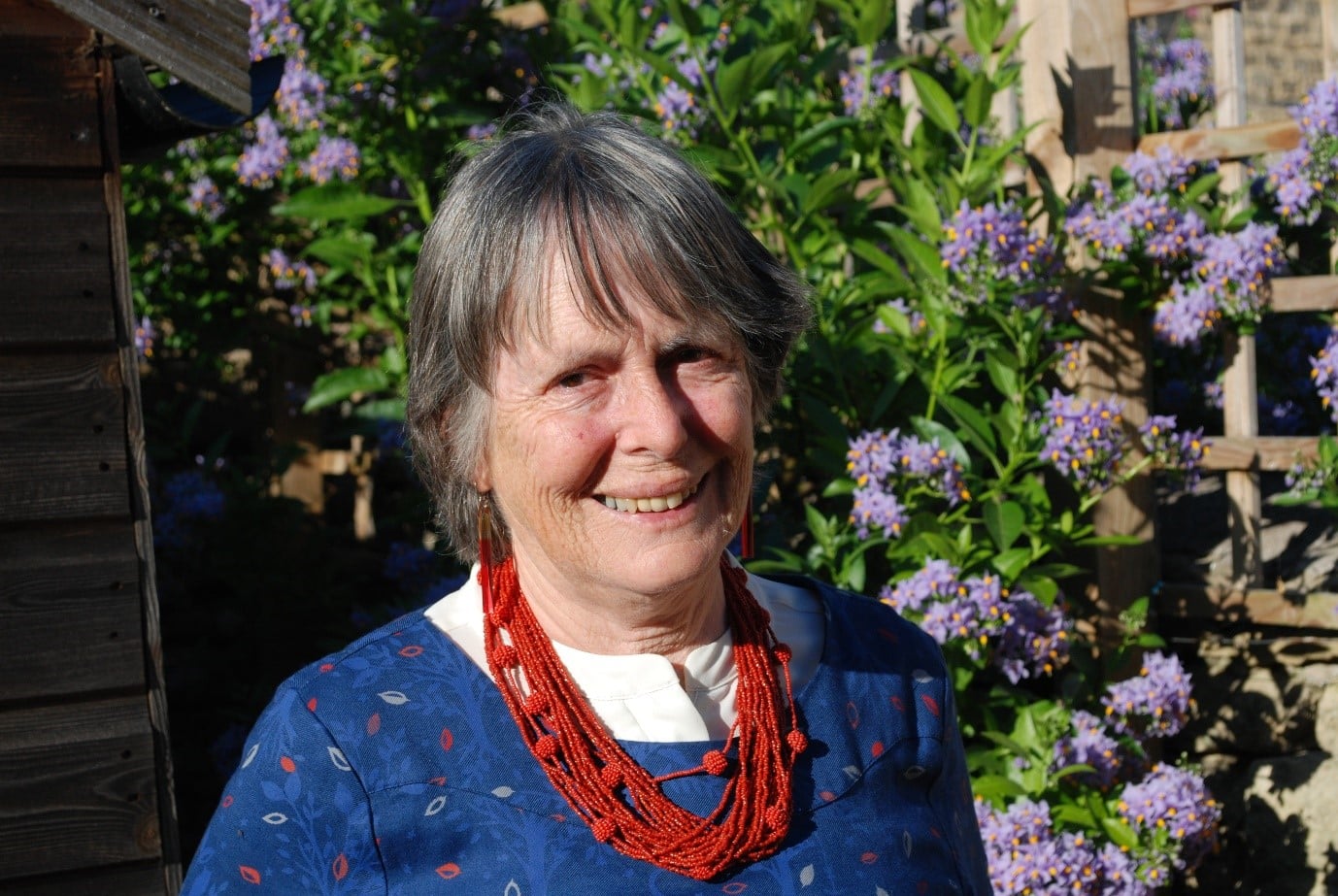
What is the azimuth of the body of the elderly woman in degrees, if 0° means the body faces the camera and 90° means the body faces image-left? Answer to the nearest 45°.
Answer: approximately 315°

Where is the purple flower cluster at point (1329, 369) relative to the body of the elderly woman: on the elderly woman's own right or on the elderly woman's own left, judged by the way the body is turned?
on the elderly woman's own left

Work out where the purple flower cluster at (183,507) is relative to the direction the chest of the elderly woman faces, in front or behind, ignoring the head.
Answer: behind

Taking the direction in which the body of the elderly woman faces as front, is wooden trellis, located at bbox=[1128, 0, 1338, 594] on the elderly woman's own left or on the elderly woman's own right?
on the elderly woman's own left
